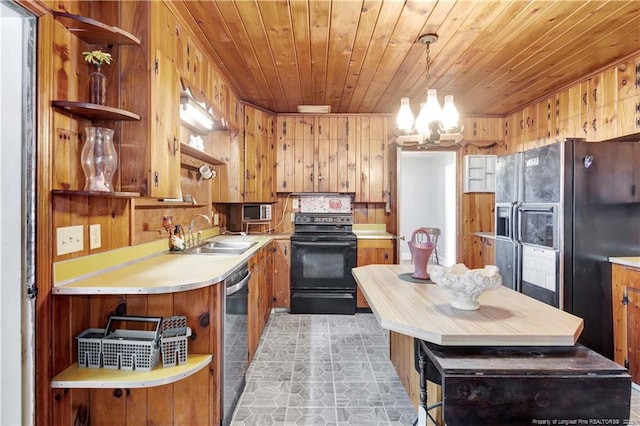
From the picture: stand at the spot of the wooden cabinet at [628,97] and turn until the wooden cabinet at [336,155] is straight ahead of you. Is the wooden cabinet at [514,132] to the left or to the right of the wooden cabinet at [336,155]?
right

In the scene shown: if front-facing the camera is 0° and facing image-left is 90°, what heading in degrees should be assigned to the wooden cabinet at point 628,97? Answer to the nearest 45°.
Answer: approximately 45°

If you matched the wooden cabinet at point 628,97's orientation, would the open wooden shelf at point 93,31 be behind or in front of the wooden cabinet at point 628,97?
in front

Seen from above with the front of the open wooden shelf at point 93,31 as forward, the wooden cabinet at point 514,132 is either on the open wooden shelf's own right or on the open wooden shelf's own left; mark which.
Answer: on the open wooden shelf's own left

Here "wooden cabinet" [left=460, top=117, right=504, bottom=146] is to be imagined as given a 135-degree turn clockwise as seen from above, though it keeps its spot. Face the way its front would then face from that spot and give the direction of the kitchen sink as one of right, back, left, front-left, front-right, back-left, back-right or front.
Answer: left

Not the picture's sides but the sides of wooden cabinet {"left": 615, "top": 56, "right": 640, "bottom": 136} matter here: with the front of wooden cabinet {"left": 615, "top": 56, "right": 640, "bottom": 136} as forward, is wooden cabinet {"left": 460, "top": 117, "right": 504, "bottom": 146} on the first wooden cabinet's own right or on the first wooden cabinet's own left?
on the first wooden cabinet's own right

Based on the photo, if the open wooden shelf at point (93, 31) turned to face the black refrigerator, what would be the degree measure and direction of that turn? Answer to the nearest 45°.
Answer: approximately 45° to its left

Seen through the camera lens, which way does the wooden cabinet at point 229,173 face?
facing to the right of the viewer

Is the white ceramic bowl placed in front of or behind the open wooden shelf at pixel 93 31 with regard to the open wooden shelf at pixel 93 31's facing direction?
in front

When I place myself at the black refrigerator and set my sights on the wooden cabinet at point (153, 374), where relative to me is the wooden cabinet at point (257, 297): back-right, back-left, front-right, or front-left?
front-right
